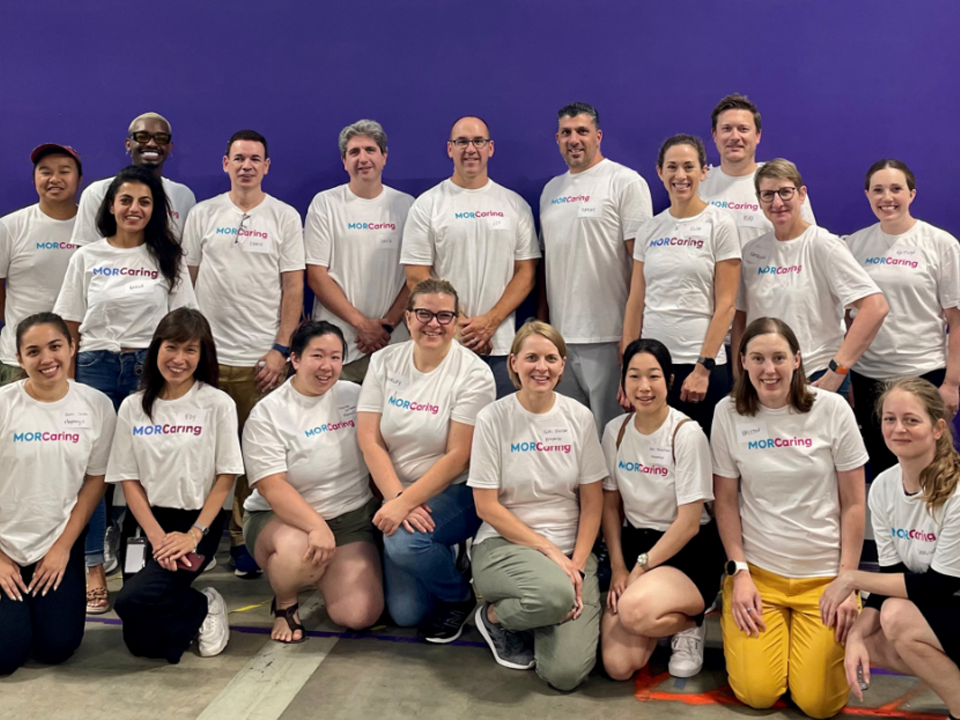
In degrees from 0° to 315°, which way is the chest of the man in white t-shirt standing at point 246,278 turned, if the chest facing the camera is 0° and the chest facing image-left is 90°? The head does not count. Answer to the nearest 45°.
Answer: approximately 0°

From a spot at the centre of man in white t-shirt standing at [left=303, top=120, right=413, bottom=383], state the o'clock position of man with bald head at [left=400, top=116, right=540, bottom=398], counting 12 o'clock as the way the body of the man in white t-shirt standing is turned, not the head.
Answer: The man with bald head is roughly at 10 o'clock from the man in white t-shirt standing.

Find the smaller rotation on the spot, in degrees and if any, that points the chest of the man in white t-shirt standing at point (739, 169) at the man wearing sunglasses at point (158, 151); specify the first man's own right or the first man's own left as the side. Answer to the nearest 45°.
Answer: approximately 90° to the first man's own right

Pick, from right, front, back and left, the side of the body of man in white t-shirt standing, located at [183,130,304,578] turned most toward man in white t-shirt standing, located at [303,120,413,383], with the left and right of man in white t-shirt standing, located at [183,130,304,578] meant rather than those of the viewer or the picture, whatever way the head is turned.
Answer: left

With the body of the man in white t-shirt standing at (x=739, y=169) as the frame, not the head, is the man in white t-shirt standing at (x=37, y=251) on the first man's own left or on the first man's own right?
on the first man's own right
